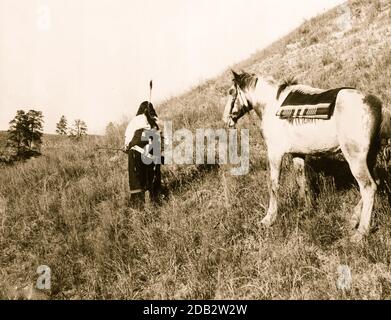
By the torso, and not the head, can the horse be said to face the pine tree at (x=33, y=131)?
yes

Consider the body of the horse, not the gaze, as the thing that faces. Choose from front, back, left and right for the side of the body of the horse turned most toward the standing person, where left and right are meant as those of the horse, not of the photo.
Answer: front

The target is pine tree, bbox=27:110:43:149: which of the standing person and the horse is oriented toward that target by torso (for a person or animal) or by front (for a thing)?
the horse

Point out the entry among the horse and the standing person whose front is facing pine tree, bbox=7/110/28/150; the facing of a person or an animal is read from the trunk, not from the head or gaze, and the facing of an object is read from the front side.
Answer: the horse

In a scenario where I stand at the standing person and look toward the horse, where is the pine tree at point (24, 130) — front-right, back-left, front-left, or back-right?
back-left

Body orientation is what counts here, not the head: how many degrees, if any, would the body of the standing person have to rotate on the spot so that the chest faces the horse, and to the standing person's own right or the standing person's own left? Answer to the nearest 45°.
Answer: approximately 45° to the standing person's own right

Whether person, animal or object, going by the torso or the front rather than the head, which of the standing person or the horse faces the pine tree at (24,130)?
the horse

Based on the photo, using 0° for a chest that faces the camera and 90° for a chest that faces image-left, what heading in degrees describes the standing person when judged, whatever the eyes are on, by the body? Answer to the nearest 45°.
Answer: approximately 270°
